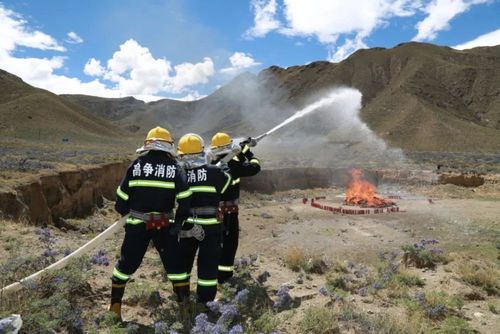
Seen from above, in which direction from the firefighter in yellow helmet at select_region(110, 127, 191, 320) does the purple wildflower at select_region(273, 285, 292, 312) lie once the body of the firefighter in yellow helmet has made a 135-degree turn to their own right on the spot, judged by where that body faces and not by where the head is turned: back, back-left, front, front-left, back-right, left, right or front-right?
front-left

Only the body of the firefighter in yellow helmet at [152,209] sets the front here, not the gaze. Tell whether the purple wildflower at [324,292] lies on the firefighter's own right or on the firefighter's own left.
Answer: on the firefighter's own right

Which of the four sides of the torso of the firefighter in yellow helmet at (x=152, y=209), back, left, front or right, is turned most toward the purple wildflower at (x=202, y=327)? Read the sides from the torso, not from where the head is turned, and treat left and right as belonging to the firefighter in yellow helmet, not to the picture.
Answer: back

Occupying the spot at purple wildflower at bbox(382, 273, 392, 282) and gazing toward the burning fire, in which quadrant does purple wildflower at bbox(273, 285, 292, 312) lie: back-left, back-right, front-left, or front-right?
back-left

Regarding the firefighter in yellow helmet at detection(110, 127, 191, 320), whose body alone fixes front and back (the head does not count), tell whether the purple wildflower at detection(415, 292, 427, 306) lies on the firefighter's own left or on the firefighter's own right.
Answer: on the firefighter's own right

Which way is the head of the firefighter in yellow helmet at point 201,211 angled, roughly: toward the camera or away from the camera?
away from the camera

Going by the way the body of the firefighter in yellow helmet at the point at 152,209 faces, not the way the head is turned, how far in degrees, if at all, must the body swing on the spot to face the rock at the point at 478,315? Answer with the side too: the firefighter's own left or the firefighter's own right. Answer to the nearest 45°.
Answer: approximately 90° to the firefighter's own right

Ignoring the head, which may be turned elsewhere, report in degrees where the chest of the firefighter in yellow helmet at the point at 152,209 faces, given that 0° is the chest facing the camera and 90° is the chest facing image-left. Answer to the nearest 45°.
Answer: approximately 180°

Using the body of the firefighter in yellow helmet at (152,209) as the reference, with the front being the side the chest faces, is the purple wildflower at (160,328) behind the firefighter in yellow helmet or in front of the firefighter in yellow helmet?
behind

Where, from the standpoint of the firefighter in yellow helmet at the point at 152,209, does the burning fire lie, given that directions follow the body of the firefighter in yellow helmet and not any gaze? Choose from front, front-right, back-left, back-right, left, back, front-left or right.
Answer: front-right

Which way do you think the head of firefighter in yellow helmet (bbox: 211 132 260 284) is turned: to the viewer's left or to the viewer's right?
to the viewer's right

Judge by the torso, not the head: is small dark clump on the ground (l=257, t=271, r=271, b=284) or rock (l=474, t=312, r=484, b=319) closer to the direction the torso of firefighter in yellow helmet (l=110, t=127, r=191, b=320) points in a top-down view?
the small dark clump on the ground

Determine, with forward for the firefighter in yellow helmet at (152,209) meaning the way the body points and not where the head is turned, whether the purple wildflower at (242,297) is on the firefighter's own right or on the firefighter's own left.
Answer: on the firefighter's own right

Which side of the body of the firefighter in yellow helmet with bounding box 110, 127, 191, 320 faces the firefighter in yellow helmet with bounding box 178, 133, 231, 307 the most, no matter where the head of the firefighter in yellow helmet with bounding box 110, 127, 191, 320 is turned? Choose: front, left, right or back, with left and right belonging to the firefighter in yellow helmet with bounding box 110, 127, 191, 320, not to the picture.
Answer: right
